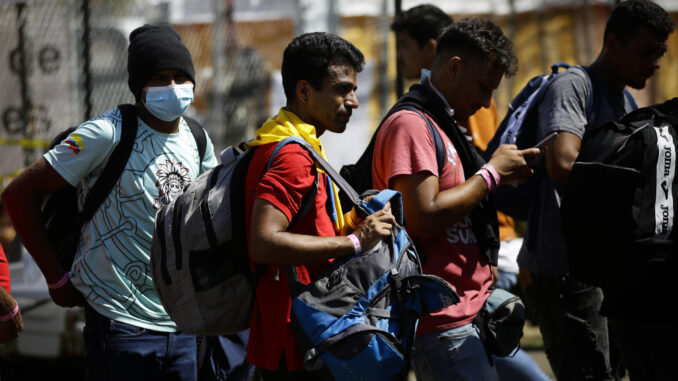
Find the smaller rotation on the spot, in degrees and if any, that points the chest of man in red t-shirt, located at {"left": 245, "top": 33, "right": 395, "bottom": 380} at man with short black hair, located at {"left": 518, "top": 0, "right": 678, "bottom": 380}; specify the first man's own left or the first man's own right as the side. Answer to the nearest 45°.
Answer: approximately 45° to the first man's own left

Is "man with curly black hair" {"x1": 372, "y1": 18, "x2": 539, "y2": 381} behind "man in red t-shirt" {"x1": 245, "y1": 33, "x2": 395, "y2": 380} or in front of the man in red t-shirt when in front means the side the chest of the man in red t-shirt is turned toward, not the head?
in front

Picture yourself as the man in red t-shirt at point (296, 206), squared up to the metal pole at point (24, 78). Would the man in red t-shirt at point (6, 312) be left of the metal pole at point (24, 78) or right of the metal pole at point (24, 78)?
left

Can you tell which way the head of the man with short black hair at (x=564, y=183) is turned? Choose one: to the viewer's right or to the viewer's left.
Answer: to the viewer's right

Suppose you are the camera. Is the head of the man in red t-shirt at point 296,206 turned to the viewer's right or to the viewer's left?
to the viewer's right

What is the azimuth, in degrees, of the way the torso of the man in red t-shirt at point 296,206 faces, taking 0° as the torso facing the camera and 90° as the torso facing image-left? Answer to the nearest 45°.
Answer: approximately 270°

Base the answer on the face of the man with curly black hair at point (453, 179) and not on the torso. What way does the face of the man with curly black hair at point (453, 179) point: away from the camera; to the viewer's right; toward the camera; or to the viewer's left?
to the viewer's right

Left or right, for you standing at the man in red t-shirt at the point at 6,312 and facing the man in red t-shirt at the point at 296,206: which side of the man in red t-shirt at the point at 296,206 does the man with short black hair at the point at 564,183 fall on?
left

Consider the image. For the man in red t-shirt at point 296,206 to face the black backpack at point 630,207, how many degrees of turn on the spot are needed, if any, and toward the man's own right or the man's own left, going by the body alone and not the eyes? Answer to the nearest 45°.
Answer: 0° — they already face it
